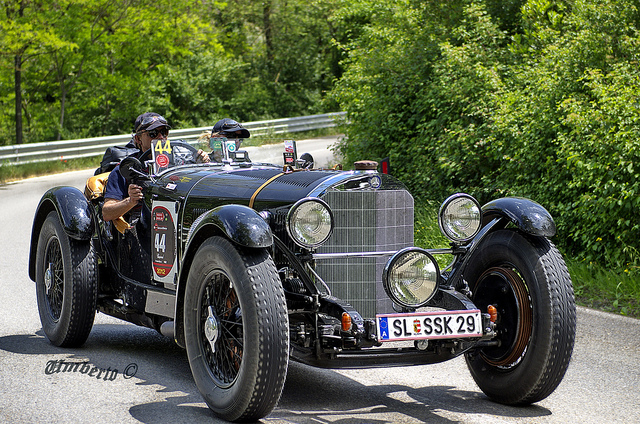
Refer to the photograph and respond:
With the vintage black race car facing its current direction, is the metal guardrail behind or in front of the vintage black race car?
behind

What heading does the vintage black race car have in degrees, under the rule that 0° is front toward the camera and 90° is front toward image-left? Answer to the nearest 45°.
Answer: approximately 315°

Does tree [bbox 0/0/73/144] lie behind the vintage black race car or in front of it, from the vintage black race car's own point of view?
behind
